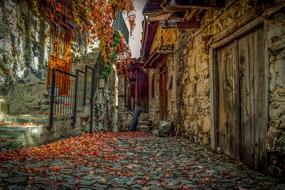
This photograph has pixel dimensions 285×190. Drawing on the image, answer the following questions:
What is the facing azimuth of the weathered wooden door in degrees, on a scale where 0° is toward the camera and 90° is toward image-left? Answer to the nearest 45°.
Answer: approximately 45°

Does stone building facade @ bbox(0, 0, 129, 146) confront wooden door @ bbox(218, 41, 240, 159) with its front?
yes

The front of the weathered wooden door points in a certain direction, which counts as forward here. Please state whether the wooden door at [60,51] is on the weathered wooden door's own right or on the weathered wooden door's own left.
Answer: on the weathered wooden door's own right

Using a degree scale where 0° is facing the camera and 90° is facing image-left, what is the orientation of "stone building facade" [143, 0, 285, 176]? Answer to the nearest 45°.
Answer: approximately 45°

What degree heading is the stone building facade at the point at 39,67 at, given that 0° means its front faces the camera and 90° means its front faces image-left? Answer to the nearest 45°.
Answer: approximately 315°

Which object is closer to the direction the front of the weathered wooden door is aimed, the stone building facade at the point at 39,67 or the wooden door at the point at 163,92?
the stone building facade

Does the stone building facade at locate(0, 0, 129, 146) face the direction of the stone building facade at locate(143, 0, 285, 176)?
yes

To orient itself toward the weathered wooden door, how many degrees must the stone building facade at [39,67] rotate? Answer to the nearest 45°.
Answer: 0° — it already faces it
